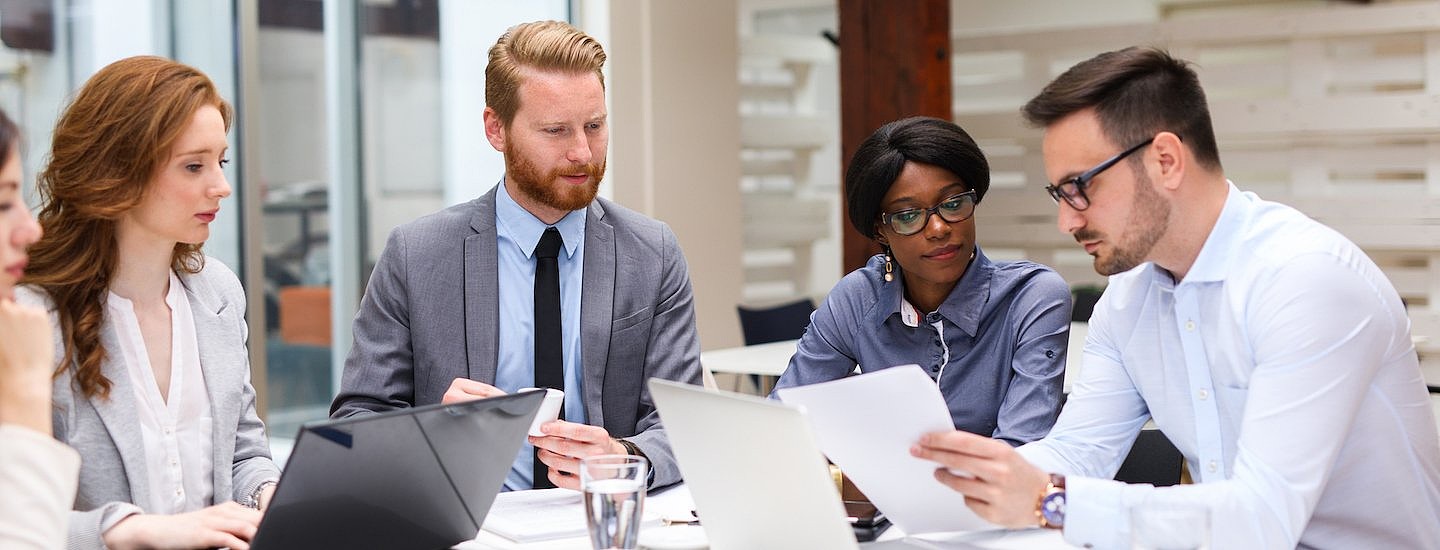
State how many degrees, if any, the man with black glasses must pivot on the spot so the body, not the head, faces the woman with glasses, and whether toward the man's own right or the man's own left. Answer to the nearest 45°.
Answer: approximately 90° to the man's own right

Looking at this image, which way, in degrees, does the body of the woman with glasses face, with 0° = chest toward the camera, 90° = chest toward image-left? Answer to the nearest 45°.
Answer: approximately 0°

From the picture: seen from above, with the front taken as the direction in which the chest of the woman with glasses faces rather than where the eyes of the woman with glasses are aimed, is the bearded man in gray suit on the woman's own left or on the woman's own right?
on the woman's own right

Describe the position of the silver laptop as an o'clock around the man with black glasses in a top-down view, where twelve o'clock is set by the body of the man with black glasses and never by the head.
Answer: The silver laptop is roughly at 12 o'clock from the man with black glasses.

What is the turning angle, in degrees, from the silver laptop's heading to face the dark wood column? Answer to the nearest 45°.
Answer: approximately 45° to its left

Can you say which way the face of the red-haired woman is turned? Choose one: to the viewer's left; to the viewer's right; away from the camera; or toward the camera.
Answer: to the viewer's right

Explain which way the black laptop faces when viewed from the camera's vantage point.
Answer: facing away from the viewer and to the left of the viewer

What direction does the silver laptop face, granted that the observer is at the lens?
facing away from the viewer and to the right of the viewer
